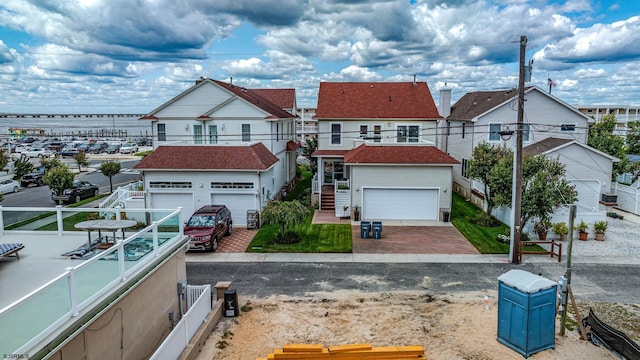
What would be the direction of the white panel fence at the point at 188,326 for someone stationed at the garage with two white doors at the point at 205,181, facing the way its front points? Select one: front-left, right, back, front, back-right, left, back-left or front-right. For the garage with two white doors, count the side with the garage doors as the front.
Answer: front

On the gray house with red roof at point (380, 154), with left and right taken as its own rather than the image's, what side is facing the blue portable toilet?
front

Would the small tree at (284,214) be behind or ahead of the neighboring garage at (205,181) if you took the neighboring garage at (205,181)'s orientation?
ahead

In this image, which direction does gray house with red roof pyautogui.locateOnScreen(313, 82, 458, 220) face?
toward the camera

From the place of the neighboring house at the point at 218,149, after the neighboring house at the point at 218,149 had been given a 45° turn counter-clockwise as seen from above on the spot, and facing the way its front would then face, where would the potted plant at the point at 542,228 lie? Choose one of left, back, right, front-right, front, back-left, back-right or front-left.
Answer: front

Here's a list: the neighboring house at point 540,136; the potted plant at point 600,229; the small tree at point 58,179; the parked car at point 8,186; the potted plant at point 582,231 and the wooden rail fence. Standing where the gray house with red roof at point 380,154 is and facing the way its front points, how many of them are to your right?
2

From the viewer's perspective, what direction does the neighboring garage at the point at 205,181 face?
toward the camera

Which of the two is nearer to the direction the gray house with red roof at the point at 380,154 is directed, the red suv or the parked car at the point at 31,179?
the red suv

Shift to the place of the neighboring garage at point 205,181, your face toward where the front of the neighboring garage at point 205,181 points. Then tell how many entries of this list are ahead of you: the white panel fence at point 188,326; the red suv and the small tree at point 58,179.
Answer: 2

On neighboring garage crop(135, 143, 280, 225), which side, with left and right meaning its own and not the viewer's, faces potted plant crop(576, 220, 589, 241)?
left

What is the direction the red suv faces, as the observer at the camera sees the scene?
facing the viewer and to the left of the viewer
